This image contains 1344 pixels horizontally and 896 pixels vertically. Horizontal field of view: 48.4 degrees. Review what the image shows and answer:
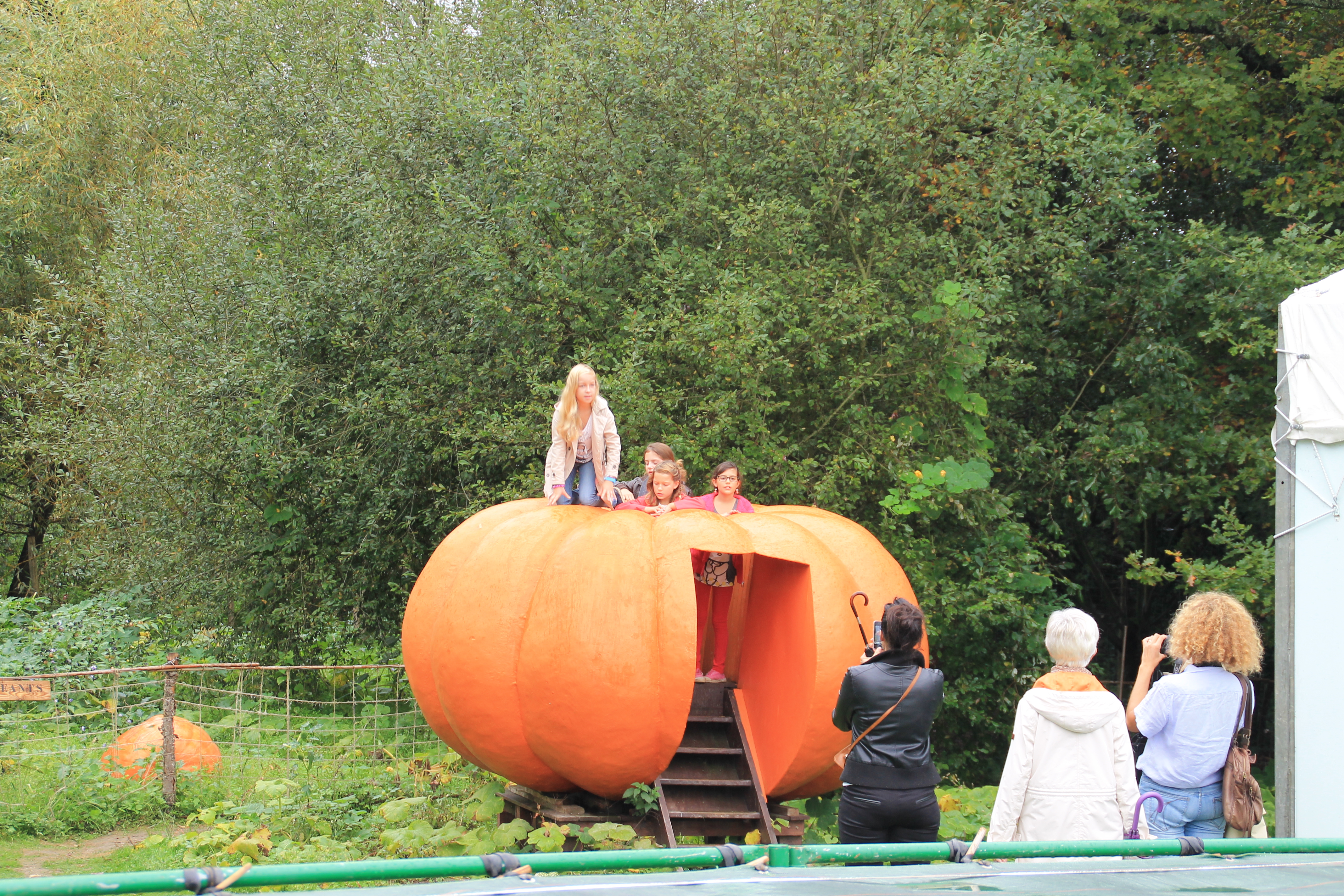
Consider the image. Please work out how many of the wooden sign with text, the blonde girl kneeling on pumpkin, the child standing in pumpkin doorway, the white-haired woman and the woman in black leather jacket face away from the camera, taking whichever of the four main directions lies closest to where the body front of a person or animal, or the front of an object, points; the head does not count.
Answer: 2

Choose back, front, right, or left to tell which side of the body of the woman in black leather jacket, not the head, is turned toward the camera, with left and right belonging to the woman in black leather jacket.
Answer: back

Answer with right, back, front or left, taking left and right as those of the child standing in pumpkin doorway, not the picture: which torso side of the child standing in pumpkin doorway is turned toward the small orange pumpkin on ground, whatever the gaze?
right

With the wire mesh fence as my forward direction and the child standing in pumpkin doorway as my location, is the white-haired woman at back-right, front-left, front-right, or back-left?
back-left

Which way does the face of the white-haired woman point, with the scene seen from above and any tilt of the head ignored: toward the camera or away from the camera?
away from the camera

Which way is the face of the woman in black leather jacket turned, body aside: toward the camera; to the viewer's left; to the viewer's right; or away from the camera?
away from the camera

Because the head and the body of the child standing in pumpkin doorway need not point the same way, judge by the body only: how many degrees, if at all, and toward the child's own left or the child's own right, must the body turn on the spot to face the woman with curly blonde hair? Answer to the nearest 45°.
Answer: approximately 45° to the child's own left

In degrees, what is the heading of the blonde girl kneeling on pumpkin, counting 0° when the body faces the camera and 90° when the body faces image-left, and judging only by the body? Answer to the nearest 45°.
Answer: approximately 0°

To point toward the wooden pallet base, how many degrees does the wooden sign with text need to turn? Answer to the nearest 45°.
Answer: approximately 45° to its left

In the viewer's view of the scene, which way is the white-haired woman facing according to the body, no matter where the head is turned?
away from the camera

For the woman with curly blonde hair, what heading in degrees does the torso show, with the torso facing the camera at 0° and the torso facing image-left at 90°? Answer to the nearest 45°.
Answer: approximately 135°

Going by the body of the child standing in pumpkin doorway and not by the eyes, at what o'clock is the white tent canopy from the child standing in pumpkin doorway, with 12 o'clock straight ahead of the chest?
The white tent canopy is roughly at 10 o'clock from the child standing in pumpkin doorway.

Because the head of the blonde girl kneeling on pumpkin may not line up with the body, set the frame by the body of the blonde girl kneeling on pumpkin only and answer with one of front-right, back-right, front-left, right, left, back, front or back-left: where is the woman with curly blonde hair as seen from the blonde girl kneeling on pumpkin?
front-left

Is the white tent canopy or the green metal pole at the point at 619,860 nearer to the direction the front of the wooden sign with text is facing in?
the green metal pole
